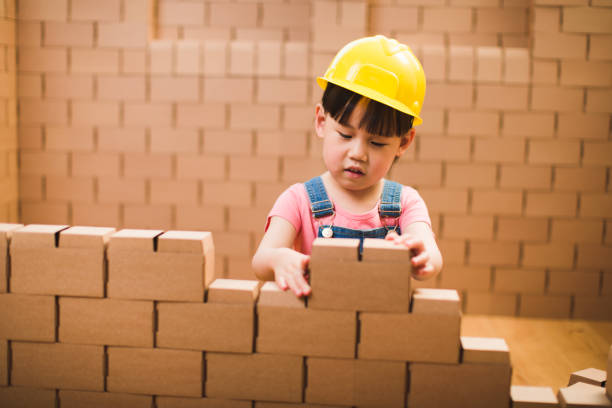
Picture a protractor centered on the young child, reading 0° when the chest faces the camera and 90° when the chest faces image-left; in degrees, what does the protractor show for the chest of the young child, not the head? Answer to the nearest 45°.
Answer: approximately 0°
